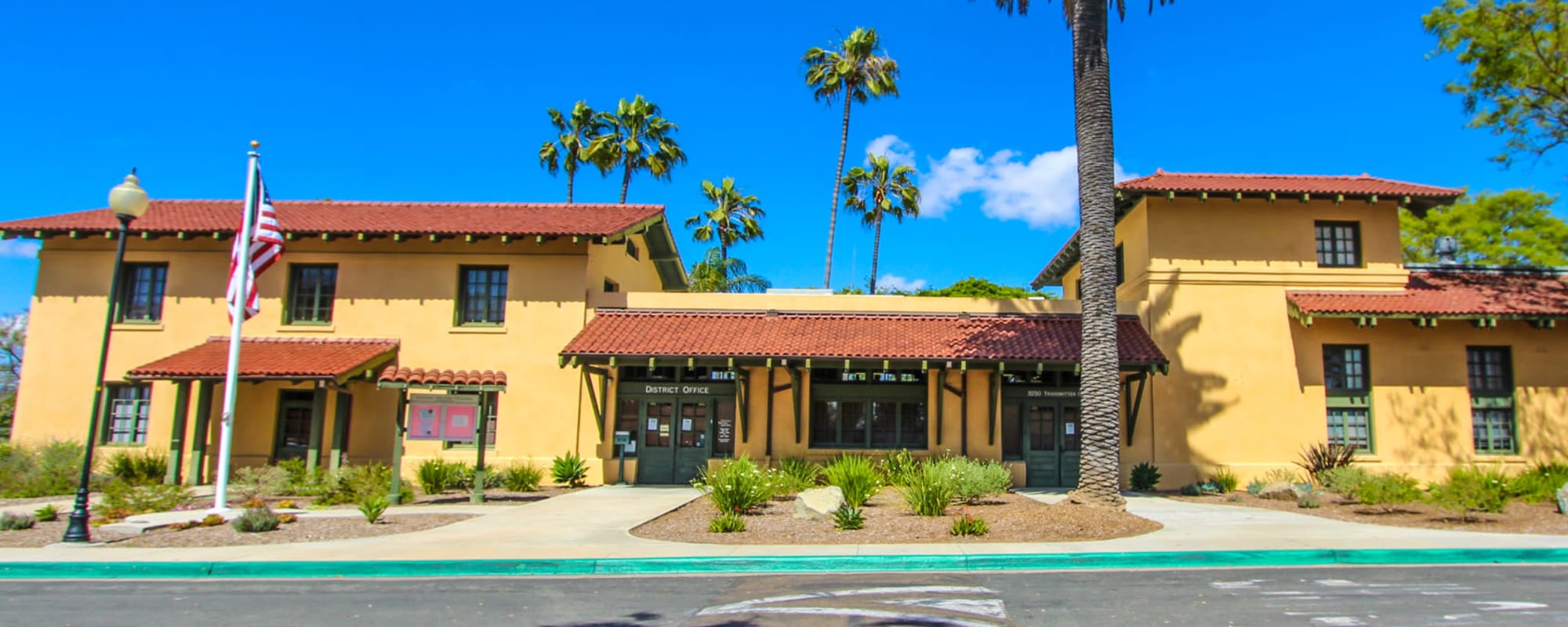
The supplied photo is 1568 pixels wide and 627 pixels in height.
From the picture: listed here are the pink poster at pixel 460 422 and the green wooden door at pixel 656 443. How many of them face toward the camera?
2

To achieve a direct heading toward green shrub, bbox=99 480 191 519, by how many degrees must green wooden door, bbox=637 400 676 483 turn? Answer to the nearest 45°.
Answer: approximately 45° to its right

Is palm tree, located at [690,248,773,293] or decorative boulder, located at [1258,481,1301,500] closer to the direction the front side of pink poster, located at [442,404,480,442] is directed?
the decorative boulder

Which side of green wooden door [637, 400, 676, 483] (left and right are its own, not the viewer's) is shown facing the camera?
front

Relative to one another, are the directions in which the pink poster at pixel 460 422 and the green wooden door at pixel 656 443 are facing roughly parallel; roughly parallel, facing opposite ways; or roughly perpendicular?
roughly parallel

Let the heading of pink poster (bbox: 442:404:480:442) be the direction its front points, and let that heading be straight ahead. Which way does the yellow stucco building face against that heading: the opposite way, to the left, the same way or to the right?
the same way

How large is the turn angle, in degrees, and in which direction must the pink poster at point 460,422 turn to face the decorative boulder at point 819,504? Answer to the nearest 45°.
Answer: approximately 45° to its left

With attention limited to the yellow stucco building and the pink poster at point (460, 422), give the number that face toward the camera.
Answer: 2

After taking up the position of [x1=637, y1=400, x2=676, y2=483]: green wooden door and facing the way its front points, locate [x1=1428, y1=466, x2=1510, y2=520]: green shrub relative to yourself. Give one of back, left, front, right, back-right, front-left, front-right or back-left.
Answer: front-left

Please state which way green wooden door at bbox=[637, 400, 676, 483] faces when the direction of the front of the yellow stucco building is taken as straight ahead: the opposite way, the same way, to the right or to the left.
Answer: the same way

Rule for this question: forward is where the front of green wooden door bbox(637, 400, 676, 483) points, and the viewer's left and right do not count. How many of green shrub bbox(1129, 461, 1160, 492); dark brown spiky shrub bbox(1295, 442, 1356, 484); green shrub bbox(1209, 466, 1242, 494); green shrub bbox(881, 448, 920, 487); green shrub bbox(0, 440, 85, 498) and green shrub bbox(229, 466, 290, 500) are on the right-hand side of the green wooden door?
2

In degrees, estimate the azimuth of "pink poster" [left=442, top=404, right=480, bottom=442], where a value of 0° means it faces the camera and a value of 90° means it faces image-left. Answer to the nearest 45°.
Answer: approximately 0°

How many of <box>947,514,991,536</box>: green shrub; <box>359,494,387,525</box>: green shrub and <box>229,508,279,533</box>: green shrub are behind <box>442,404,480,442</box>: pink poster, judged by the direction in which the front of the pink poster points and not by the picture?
0

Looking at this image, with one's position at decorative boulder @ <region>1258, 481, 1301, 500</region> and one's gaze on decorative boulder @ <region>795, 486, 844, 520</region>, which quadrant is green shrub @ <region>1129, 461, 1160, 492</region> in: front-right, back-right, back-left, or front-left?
front-right

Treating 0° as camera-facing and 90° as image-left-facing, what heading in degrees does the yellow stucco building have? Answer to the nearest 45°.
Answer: approximately 0°

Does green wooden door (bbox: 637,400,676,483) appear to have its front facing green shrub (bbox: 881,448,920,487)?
no

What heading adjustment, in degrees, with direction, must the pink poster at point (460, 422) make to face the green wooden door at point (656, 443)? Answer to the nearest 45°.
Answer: approximately 135° to its left
